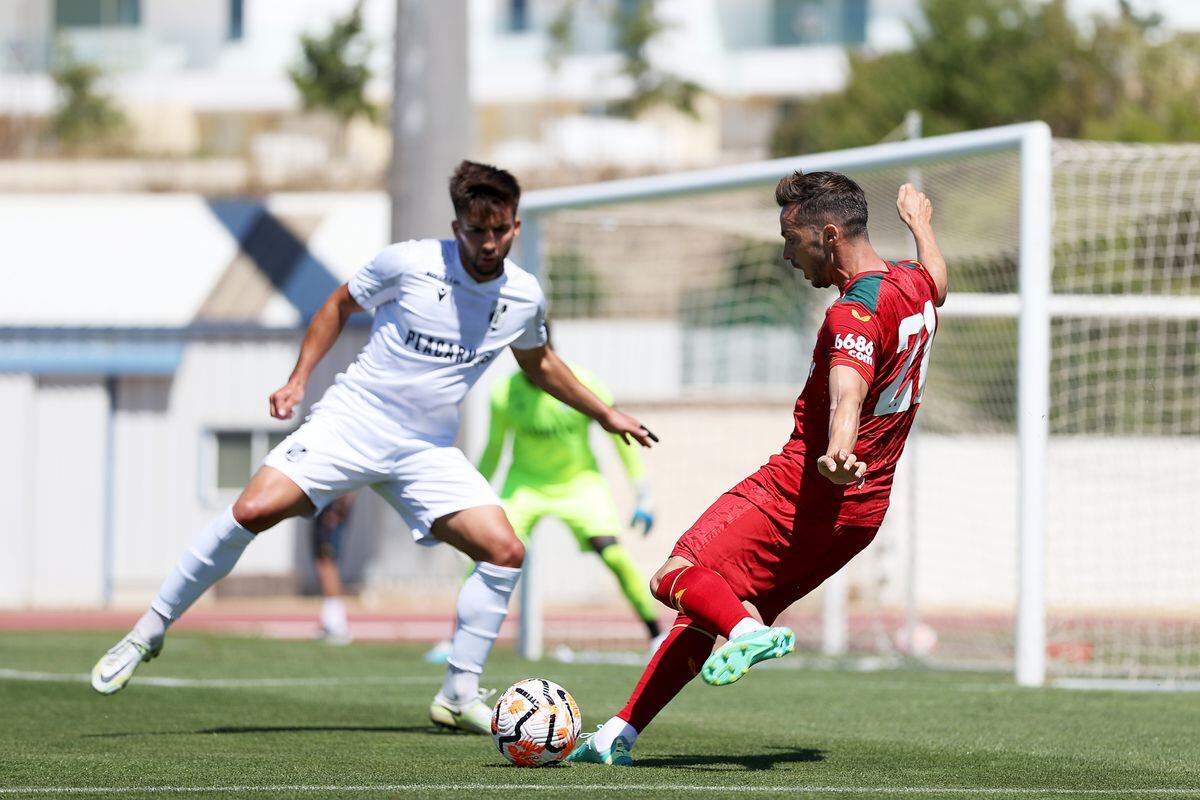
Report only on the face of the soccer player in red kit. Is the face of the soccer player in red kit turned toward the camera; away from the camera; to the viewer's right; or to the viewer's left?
to the viewer's left

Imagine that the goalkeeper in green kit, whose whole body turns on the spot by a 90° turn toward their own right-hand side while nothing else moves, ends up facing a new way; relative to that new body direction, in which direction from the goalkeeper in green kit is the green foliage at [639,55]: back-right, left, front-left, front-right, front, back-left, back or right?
right

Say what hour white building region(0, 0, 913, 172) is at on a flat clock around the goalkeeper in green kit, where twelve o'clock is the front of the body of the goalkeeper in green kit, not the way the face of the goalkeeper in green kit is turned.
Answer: The white building is roughly at 6 o'clock from the goalkeeper in green kit.

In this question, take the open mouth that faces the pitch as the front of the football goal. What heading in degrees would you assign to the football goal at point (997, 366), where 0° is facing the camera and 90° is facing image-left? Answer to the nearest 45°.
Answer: approximately 45°

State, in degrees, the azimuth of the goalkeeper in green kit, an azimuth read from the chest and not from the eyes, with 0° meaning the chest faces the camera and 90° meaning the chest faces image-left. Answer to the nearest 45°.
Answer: approximately 0°

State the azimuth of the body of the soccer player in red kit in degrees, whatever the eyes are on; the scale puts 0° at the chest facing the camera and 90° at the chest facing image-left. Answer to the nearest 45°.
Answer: approximately 135°

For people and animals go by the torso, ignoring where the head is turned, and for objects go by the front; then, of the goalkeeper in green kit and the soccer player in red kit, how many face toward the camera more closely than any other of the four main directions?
1

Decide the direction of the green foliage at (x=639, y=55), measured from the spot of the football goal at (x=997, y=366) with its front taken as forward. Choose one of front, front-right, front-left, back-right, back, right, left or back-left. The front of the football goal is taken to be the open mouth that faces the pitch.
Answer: back-right

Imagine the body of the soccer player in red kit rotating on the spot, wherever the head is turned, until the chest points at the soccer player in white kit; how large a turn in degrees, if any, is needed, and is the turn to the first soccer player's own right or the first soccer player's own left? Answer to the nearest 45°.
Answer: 0° — they already face them

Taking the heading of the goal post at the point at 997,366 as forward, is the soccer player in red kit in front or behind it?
in front

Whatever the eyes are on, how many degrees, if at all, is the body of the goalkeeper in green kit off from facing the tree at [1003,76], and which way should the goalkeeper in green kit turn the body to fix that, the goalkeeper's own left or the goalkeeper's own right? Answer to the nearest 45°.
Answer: approximately 180°

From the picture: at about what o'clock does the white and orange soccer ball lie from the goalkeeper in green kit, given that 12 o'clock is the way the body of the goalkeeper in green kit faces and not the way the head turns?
The white and orange soccer ball is roughly at 12 o'clock from the goalkeeper in green kit.

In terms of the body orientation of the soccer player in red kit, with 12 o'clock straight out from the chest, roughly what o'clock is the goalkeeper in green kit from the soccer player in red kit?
The goalkeeper in green kit is roughly at 1 o'clock from the soccer player in red kit.

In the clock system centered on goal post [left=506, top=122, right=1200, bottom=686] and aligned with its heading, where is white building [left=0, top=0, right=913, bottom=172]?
The white building is roughly at 4 o'clock from the goal post.
